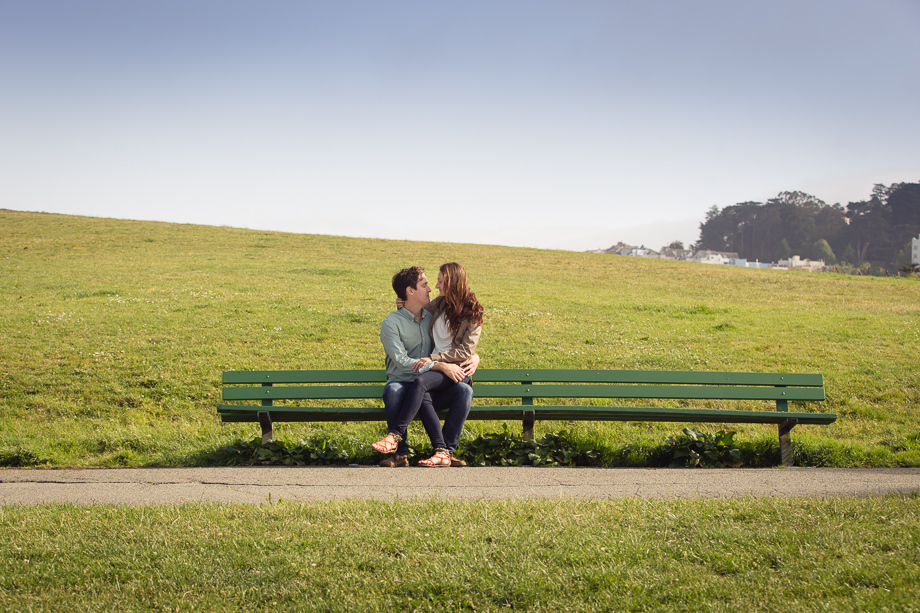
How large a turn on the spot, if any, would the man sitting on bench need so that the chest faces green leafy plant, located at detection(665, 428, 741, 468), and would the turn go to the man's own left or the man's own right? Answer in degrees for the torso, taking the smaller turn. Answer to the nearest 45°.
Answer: approximately 45° to the man's own left

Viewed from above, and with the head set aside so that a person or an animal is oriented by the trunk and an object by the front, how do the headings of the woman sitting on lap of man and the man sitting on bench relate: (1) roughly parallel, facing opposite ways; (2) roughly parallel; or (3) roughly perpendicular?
roughly perpendicular

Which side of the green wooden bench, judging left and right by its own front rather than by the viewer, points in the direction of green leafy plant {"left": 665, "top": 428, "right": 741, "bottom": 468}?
left

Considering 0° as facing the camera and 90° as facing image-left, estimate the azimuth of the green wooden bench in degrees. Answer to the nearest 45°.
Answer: approximately 0°

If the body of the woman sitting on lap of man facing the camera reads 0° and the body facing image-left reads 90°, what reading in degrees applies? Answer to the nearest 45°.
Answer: approximately 45°

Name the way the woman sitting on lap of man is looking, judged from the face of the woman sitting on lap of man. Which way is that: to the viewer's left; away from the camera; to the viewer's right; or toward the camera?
to the viewer's left

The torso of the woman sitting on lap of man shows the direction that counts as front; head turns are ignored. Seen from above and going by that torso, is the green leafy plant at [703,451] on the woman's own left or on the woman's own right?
on the woman's own left

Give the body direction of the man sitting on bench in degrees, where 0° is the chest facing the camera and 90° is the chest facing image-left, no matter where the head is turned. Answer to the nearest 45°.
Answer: approximately 315°

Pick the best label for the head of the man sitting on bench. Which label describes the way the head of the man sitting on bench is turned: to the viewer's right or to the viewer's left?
to the viewer's right
